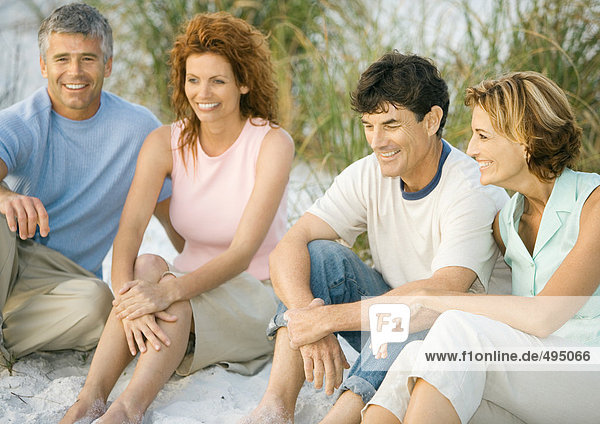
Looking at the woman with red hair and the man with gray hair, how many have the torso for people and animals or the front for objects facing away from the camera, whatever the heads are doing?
0

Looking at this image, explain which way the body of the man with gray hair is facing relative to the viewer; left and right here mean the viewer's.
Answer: facing the viewer

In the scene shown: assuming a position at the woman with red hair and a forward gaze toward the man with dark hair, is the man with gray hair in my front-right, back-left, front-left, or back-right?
back-left

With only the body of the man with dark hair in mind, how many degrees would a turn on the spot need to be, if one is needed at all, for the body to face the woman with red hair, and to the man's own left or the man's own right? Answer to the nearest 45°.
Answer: approximately 90° to the man's own right

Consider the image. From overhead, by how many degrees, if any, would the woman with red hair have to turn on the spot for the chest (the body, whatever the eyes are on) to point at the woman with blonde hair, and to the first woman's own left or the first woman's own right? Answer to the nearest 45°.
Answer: approximately 90° to the first woman's own left

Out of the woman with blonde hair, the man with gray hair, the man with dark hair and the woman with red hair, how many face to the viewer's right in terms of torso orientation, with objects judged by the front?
0

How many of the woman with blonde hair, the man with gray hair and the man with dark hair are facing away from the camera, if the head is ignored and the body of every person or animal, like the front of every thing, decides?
0

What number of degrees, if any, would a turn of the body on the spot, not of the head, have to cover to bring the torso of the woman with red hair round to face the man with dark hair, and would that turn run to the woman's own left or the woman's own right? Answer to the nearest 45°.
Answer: approximately 90° to the woman's own left

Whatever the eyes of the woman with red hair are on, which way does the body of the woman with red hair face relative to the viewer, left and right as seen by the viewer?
facing the viewer and to the left of the viewer

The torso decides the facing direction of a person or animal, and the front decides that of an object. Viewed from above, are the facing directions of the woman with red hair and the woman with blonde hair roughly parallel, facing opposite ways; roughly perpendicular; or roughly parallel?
roughly parallel

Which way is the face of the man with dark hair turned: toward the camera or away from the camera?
toward the camera

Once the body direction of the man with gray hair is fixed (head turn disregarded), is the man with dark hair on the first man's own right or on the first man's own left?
on the first man's own left
